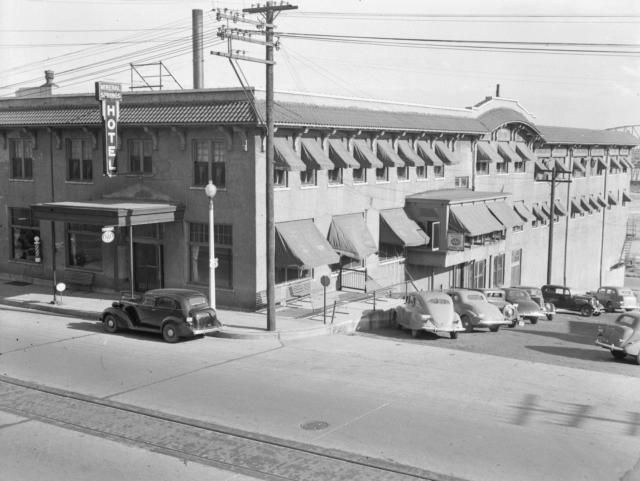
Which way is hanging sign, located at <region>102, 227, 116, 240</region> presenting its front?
toward the camera

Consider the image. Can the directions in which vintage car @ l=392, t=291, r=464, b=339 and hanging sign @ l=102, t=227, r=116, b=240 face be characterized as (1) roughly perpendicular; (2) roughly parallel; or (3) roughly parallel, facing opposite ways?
roughly parallel, facing opposite ways

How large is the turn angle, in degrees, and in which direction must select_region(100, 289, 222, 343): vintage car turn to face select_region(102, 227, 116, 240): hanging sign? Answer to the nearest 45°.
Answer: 0° — it already faces it

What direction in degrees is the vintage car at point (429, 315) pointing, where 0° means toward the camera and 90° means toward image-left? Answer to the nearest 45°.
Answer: approximately 135°

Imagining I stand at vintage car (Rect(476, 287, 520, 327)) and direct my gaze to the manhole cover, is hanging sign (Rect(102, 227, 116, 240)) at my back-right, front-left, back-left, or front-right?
front-right

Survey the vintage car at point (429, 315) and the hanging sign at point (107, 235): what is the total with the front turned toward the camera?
1

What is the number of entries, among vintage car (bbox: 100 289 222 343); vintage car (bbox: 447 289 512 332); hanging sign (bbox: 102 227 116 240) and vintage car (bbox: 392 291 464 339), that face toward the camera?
1

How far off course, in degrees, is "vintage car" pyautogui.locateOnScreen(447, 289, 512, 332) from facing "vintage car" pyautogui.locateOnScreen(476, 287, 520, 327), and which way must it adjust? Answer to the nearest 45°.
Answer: approximately 90° to its right

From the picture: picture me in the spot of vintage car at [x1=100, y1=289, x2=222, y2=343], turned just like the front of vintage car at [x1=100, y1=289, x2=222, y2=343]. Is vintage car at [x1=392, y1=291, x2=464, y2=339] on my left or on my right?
on my right

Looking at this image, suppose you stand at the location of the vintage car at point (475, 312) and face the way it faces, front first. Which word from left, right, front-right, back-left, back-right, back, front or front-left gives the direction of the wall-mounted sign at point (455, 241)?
front-right

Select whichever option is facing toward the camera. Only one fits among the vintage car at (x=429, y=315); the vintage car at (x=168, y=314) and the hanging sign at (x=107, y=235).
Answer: the hanging sign

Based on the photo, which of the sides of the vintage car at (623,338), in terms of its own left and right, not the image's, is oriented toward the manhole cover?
back
